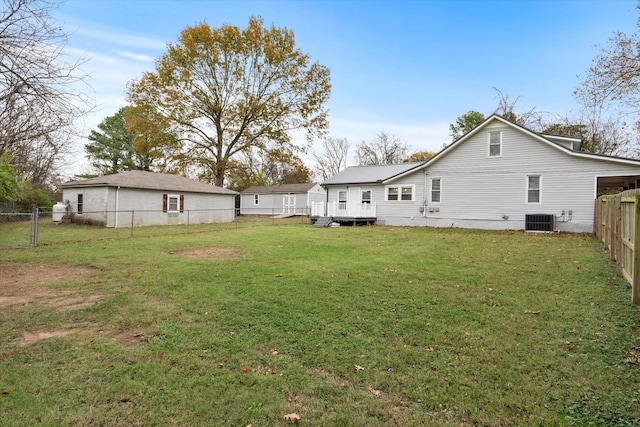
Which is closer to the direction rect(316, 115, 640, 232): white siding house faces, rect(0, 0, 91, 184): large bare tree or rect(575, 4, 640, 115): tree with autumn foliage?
the tree with autumn foliage

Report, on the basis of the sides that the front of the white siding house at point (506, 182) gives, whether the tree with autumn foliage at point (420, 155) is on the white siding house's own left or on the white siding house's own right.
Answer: on the white siding house's own left

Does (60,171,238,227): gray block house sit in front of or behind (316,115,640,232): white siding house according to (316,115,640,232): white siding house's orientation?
behind

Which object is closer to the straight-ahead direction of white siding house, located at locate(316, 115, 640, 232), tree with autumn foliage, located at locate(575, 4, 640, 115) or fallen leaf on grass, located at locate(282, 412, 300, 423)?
the tree with autumn foliage
